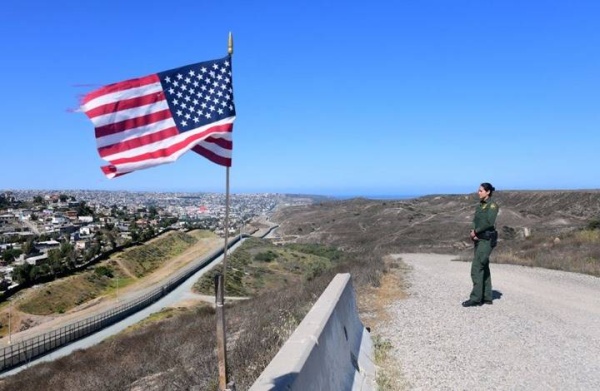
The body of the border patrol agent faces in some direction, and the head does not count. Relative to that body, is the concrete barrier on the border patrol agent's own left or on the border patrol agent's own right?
on the border patrol agent's own left

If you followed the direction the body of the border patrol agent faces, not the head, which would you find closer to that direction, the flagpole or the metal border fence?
the metal border fence

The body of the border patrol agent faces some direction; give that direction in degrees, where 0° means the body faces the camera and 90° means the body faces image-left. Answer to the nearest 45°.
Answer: approximately 90°

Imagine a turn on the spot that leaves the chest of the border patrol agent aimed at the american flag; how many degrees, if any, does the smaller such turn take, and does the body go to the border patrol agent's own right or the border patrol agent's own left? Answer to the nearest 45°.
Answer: approximately 45° to the border patrol agent's own left

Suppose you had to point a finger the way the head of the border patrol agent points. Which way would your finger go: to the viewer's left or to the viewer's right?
to the viewer's left
